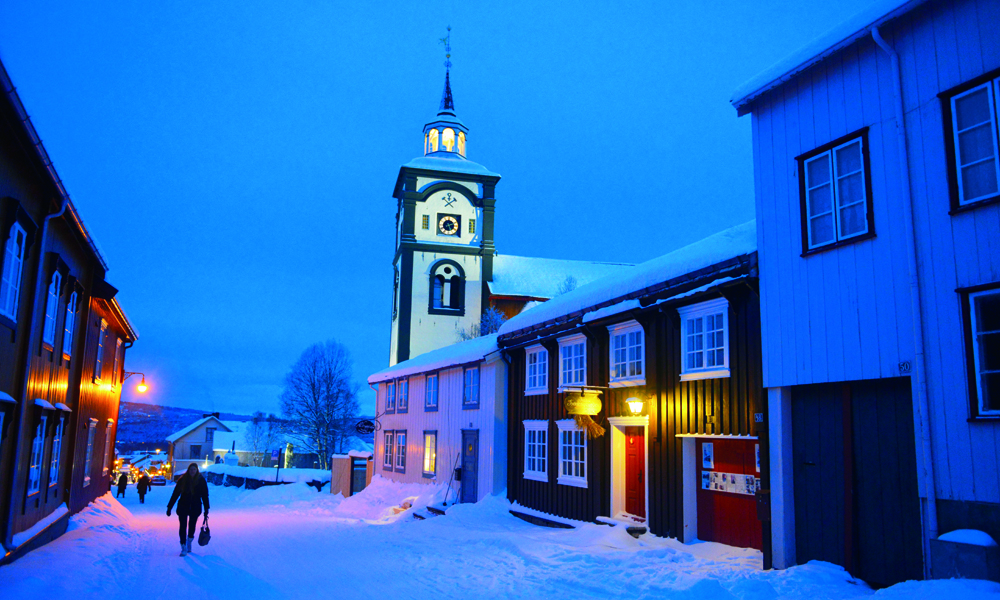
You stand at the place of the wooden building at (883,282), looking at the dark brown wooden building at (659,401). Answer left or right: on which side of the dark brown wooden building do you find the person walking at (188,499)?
left

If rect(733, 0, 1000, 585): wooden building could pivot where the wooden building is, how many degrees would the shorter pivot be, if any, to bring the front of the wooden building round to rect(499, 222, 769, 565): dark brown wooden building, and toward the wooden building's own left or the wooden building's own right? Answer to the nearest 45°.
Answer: approximately 90° to the wooden building's own right

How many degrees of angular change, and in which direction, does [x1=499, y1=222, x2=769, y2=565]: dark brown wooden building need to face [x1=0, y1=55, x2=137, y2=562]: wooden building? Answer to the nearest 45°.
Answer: approximately 45° to its right

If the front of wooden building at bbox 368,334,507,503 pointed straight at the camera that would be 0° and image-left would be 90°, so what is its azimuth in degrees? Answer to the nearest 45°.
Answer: approximately 45°

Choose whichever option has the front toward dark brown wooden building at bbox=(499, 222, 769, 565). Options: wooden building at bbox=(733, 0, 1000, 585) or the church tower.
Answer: the church tower

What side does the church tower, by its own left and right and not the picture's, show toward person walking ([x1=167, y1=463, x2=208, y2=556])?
front

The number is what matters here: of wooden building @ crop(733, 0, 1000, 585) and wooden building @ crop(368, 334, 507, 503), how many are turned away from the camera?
0

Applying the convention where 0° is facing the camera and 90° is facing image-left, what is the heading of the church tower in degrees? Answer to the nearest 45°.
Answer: approximately 0°

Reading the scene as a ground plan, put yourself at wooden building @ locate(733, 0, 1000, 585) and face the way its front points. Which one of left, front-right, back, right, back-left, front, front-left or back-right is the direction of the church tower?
right
